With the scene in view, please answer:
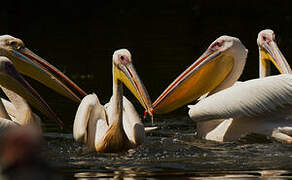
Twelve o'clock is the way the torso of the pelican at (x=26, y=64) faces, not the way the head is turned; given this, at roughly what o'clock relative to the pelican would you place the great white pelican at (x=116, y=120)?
The great white pelican is roughly at 1 o'clock from the pelican.

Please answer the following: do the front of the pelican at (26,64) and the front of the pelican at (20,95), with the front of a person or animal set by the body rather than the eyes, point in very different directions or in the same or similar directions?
same or similar directions

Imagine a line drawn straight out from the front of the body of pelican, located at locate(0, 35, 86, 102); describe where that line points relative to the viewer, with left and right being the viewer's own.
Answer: facing to the right of the viewer

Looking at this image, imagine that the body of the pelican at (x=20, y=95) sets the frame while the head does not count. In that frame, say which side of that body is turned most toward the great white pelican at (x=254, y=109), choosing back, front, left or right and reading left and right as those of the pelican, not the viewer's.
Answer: front

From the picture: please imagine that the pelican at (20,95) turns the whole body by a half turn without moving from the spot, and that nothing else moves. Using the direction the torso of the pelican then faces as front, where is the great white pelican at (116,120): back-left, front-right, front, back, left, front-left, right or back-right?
back

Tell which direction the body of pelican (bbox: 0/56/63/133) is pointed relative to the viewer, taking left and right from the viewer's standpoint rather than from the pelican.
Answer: facing to the right of the viewer
